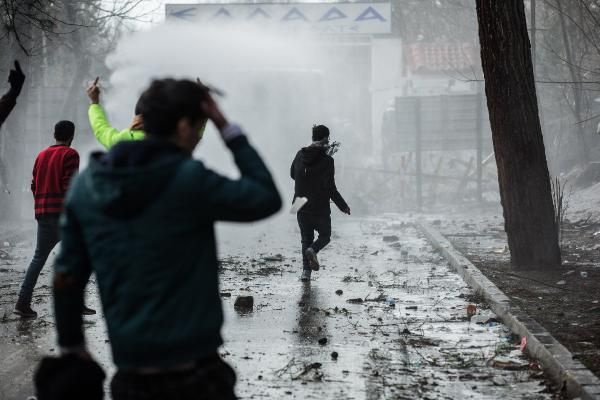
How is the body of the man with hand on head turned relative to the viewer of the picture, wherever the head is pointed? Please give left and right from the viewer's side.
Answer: facing away from the viewer and to the right of the viewer

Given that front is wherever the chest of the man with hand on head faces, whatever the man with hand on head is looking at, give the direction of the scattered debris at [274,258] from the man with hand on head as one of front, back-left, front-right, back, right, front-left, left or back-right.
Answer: front-left

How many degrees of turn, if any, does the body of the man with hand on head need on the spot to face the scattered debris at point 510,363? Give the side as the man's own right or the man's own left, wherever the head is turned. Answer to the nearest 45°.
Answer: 0° — they already face it

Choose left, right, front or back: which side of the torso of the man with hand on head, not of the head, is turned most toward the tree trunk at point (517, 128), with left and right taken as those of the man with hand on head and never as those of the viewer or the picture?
front

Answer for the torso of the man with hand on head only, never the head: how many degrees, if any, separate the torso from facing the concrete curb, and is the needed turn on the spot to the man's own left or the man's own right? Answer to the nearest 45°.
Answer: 0° — they already face it

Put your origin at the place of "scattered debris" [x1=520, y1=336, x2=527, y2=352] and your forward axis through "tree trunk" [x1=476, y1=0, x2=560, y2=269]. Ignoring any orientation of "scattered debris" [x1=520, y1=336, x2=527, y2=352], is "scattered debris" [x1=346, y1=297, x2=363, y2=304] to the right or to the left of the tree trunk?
left

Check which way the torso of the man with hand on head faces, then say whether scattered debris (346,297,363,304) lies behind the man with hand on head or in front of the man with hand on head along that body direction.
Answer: in front
